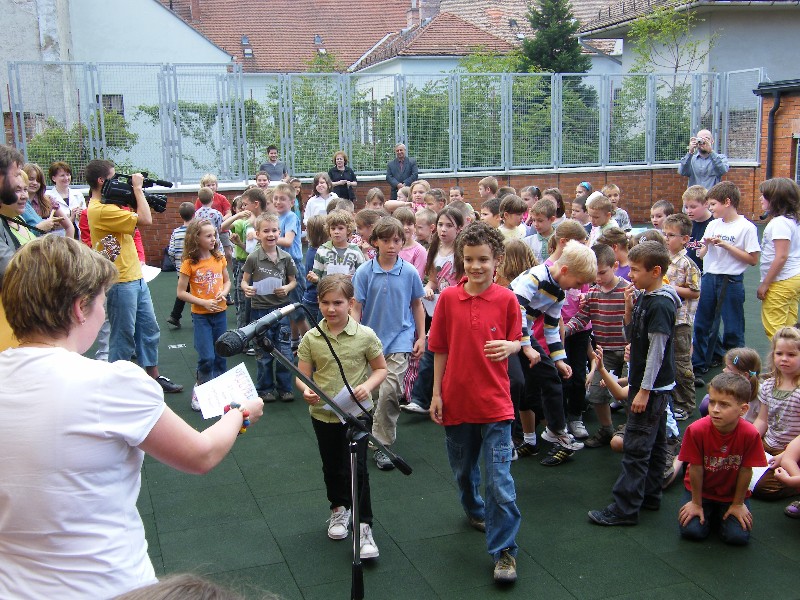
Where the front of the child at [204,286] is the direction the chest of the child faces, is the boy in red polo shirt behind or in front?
in front

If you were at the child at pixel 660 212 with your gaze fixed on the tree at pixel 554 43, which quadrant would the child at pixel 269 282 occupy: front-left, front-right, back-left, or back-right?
back-left

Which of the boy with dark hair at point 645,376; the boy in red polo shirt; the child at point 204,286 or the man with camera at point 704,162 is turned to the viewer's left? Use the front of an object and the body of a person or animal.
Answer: the boy with dark hair

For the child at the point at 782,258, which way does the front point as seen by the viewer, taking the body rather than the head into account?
to the viewer's left

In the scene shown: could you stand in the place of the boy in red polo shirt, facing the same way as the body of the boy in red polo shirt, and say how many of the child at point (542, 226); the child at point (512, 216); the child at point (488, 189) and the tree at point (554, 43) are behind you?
4

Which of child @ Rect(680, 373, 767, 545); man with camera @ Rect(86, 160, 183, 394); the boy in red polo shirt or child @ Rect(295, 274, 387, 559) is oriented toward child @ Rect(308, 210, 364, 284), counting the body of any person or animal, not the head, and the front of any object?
the man with camera

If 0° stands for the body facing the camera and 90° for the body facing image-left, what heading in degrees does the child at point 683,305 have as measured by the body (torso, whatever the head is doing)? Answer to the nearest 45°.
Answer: approximately 45°

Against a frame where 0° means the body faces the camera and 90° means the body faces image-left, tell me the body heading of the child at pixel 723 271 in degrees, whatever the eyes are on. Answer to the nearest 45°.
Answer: approximately 45°

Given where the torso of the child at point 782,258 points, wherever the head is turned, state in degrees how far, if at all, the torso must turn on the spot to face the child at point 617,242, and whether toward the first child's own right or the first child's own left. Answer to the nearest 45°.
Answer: approximately 45° to the first child's own left

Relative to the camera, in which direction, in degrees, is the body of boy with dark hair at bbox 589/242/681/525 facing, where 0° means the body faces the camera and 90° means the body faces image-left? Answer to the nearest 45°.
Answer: approximately 90°

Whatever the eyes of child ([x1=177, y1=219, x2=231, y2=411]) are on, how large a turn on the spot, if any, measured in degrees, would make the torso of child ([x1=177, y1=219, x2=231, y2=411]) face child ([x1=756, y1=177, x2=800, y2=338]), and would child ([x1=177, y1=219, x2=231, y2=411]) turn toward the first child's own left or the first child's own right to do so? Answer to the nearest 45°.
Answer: approximately 45° to the first child's own left
